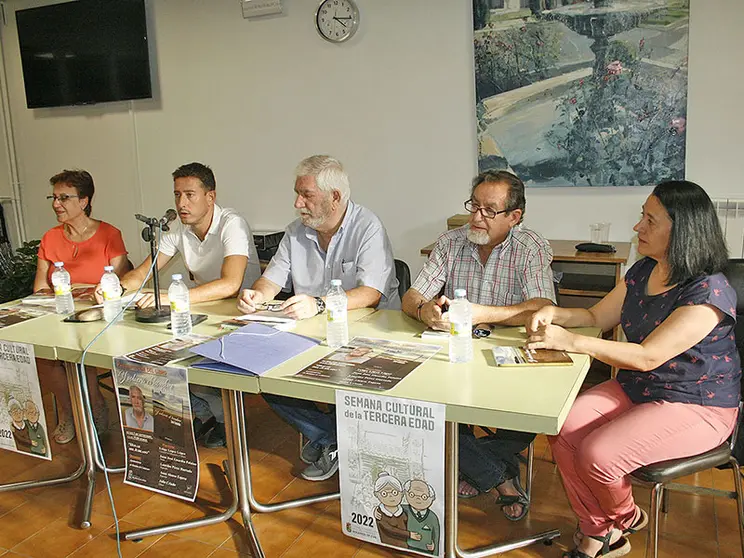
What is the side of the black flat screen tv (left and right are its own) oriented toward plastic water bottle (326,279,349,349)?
front

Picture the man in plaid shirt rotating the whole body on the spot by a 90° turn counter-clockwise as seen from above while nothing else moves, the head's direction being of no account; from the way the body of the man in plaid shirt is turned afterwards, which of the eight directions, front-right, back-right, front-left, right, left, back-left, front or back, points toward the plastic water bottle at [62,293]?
back-right

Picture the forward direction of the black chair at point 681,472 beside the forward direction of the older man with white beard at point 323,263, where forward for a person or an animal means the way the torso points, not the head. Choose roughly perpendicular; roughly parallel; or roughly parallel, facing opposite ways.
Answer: roughly perpendicular

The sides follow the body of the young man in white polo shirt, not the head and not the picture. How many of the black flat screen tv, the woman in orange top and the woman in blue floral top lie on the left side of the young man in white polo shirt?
1

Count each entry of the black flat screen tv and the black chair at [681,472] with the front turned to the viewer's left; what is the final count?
1

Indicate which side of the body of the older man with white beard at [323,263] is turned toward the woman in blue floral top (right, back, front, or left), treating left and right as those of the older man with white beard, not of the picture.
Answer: left

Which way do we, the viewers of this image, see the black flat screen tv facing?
facing the viewer

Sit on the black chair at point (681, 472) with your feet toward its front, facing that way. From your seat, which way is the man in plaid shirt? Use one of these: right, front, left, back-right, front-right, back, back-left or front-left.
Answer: front-right

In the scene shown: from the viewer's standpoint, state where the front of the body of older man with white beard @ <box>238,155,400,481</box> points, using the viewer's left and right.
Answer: facing the viewer and to the left of the viewer

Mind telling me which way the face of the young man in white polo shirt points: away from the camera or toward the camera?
toward the camera

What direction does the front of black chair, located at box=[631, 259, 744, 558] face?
to the viewer's left

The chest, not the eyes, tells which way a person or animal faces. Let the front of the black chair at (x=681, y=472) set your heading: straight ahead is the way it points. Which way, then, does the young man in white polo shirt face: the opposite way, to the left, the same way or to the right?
to the left

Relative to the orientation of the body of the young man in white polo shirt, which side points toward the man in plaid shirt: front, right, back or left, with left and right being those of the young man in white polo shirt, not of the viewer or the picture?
left

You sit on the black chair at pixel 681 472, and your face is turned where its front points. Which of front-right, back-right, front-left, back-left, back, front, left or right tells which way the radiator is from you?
right

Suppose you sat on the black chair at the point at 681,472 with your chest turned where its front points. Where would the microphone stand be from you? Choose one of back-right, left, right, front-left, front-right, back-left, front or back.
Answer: front

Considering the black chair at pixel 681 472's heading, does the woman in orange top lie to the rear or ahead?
ahead

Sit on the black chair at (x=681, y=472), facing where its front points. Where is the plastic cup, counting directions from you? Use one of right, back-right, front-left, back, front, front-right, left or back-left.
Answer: right
